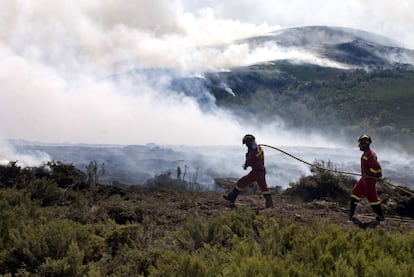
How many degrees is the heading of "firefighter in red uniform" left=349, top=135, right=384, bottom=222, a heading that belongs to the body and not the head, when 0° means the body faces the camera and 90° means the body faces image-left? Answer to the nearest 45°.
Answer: approximately 90°

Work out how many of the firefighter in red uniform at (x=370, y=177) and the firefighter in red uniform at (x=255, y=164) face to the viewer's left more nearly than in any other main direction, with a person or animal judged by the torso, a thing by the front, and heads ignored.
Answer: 2

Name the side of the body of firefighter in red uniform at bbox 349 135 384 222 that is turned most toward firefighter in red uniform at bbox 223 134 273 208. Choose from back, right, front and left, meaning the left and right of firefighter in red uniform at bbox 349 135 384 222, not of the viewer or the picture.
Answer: front

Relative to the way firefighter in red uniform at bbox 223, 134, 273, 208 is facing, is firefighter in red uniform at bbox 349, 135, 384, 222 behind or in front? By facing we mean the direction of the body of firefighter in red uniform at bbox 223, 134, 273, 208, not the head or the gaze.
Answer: behind

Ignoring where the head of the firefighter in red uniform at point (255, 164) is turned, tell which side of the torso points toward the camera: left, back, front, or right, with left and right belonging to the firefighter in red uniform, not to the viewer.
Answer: left
